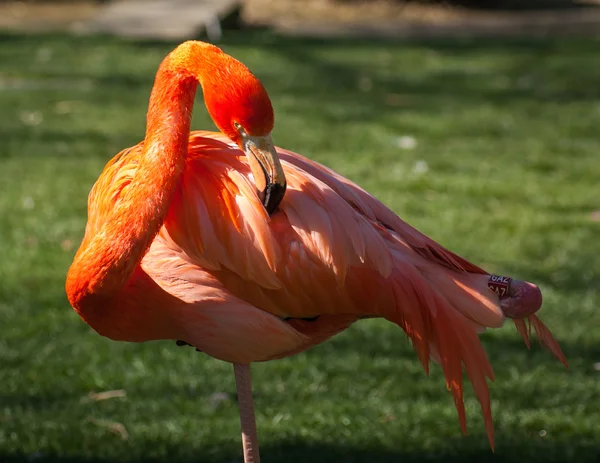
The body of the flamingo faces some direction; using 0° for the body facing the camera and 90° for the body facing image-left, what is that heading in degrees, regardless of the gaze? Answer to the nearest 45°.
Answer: approximately 90°
